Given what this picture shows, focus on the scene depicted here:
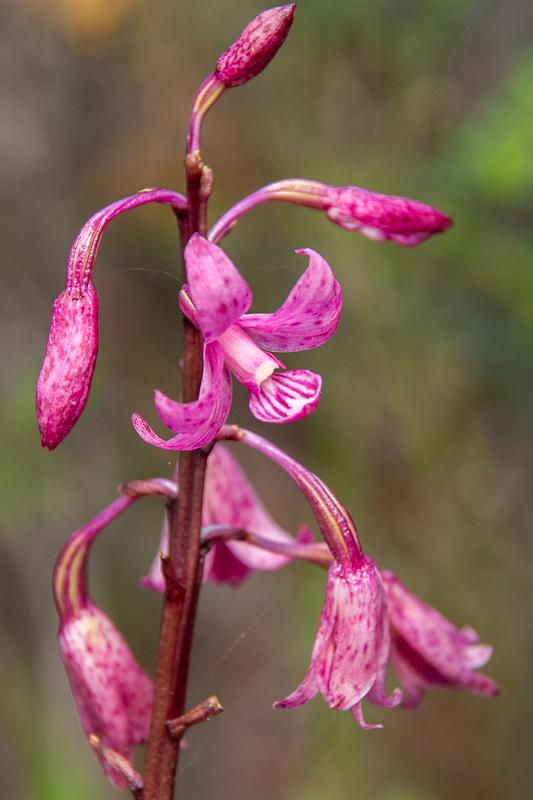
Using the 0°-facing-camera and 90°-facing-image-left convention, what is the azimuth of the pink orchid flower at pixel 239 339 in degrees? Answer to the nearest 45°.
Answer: approximately 315°
